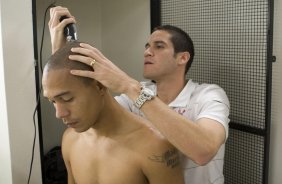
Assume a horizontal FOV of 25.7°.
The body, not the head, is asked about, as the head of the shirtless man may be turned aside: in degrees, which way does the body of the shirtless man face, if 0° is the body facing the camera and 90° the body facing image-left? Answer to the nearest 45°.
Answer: approximately 45°

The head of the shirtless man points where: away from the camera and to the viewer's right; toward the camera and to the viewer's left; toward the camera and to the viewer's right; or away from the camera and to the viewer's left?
toward the camera and to the viewer's left
